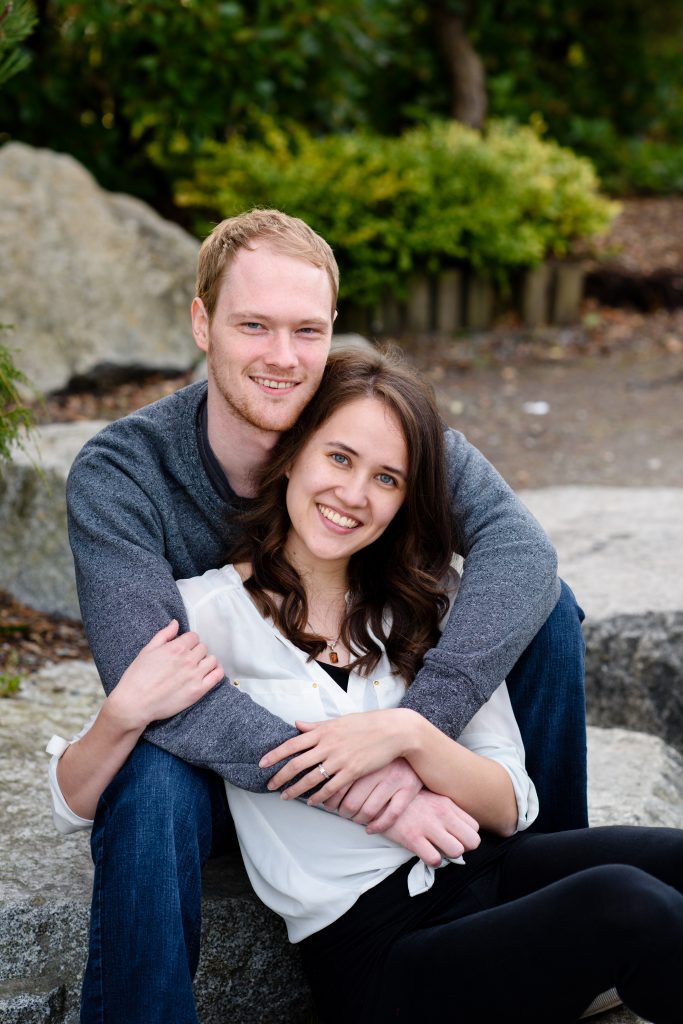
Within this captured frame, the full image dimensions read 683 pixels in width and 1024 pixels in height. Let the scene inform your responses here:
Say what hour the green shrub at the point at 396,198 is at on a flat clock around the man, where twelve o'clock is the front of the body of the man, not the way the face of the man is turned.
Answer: The green shrub is roughly at 6 o'clock from the man.

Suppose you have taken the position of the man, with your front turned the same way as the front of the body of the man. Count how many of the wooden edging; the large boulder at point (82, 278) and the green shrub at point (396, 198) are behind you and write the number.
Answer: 3

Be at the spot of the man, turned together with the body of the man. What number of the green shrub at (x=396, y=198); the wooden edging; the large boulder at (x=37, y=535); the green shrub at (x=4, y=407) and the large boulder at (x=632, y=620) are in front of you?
0

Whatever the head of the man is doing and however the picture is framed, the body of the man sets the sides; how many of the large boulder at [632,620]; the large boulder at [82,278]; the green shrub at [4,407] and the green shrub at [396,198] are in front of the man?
0

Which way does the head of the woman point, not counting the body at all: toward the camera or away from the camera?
toward the camera

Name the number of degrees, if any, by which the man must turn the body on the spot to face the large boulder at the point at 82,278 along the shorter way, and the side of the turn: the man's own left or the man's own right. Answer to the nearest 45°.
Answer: approximately 180°

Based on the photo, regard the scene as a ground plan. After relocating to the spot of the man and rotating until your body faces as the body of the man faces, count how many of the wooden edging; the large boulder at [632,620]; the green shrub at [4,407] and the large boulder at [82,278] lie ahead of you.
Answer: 0

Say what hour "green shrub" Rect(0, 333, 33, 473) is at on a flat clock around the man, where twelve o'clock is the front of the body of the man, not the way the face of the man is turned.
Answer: The green shrub is roughly at 5 o'clock from the man.

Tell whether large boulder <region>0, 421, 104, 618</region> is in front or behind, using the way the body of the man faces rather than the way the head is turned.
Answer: behind

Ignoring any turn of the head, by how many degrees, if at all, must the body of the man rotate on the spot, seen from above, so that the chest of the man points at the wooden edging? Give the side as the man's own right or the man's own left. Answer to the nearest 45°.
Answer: approximately 180°

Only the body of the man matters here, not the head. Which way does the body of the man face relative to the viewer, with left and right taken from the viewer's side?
facing the viewer

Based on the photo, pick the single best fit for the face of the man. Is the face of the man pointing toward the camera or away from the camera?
toward the camera

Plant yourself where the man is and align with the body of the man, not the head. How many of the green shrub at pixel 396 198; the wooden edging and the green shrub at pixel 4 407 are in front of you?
0

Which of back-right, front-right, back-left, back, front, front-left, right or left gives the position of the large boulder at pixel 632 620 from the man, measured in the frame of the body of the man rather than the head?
back-left
